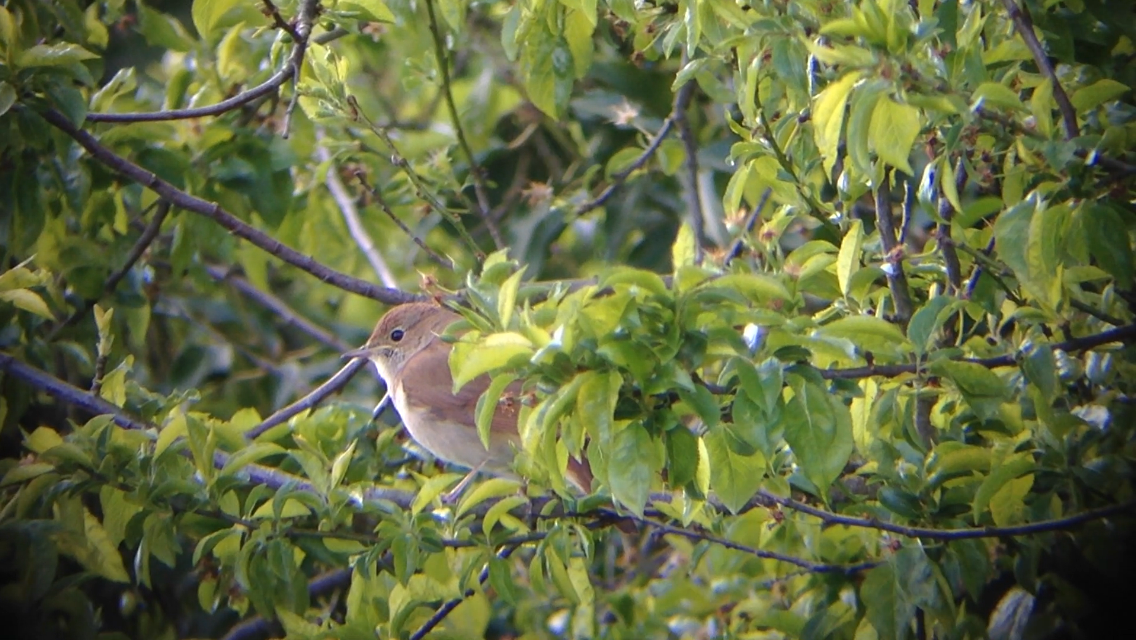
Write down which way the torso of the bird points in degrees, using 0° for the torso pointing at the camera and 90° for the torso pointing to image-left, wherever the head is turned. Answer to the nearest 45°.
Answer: approximately 90°
